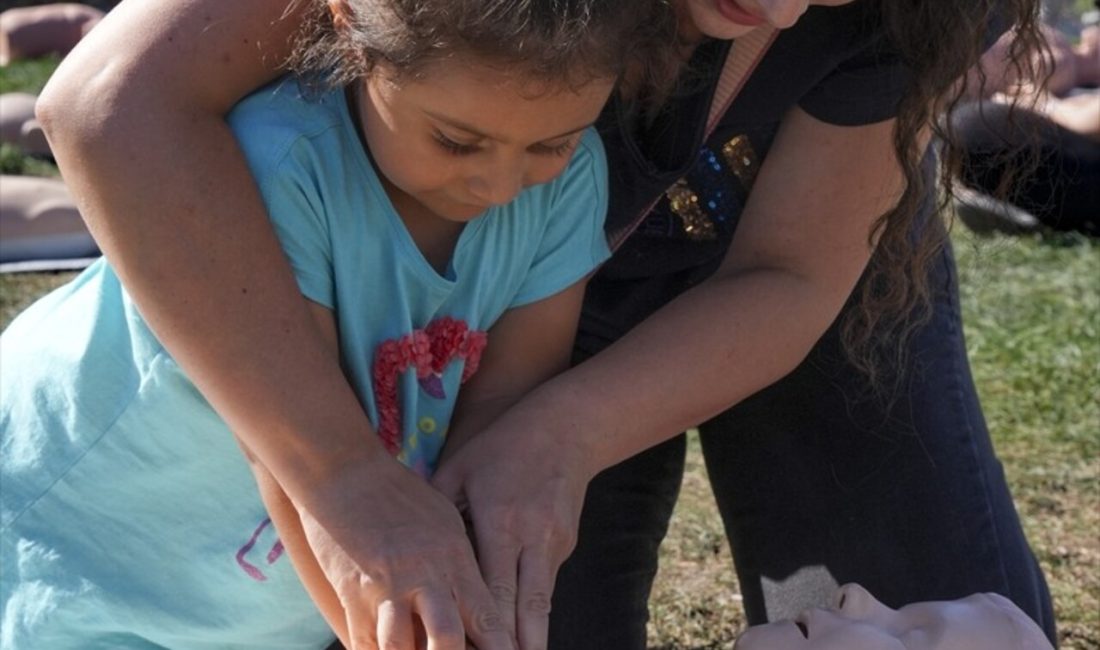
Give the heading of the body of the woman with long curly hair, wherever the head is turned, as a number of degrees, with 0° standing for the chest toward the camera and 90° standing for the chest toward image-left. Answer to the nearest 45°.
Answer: approximately 45°
